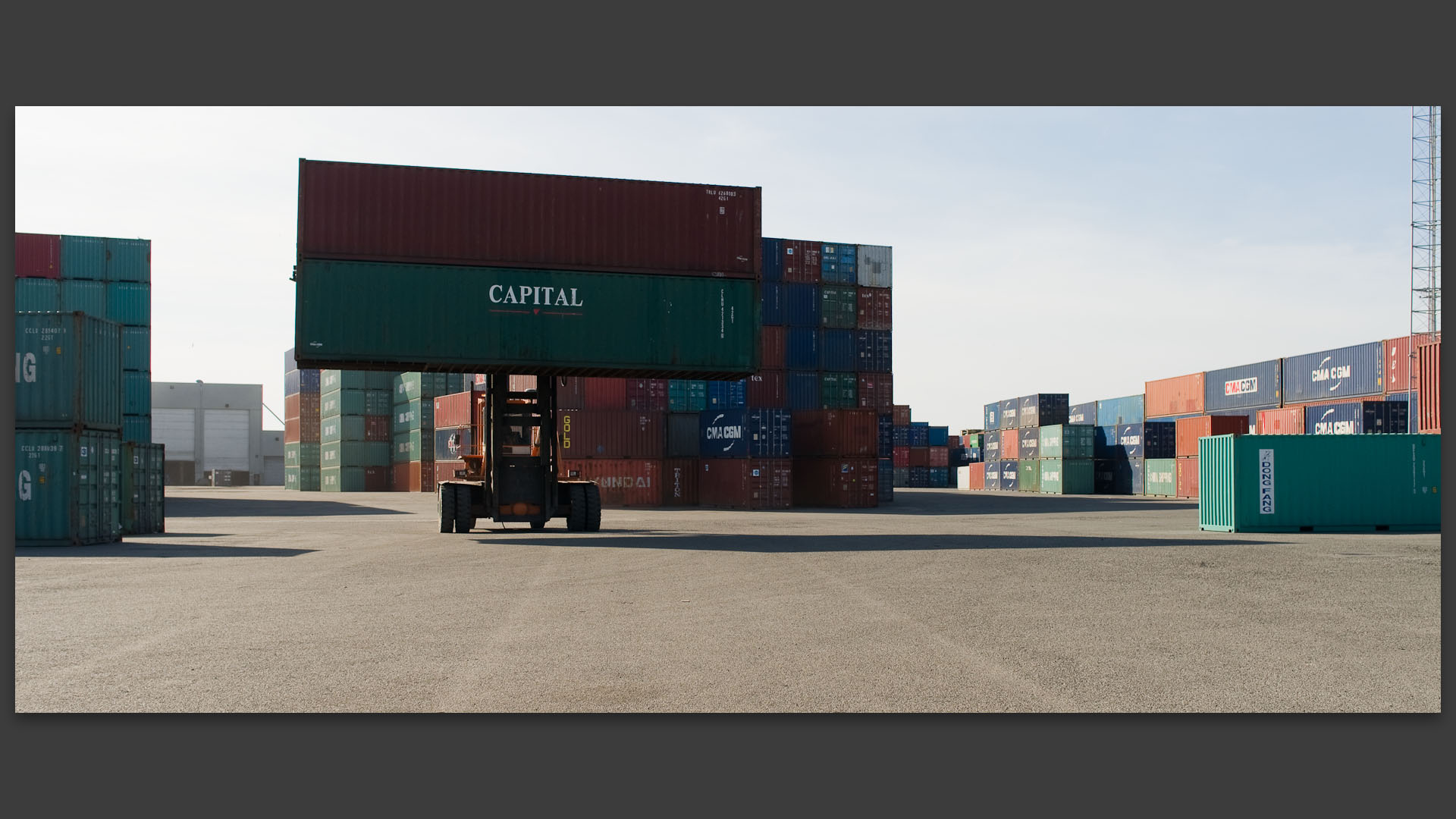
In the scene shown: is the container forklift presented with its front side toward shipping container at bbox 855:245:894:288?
no

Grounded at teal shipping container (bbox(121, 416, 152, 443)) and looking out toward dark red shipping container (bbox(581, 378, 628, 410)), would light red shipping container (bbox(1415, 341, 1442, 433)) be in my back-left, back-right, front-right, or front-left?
front-right

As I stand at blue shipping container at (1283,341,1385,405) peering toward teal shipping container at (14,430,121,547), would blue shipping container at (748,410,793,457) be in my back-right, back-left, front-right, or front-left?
front-right

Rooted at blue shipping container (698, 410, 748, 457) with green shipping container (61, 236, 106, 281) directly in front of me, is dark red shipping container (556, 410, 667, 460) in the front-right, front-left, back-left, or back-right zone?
front-right

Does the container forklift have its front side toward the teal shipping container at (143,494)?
no
